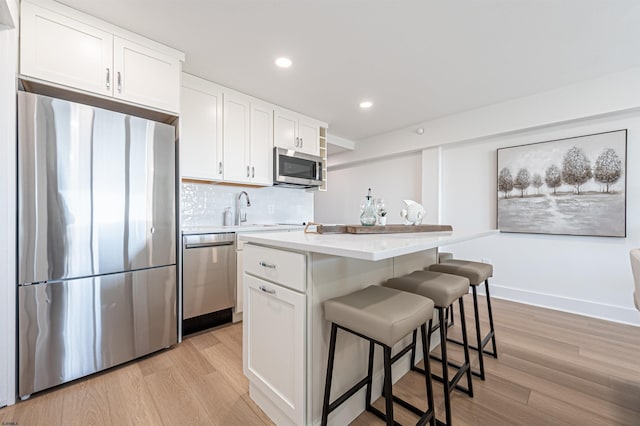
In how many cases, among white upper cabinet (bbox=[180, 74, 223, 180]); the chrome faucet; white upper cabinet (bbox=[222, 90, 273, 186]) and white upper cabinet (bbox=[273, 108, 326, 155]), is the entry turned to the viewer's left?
0

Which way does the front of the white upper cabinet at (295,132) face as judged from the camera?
facing the viewer and to the right of the viewer

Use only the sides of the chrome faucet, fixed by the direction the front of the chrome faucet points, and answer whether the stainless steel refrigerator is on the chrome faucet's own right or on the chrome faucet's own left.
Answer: on the chrome faucet's own right

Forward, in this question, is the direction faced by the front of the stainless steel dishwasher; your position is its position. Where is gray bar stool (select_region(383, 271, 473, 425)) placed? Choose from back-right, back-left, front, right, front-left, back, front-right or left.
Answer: front

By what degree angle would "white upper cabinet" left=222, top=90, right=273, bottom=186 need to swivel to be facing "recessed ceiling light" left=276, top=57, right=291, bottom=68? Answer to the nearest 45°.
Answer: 0° — it already faces it

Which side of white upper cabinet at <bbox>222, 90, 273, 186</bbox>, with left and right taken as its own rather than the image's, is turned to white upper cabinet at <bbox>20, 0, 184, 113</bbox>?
right

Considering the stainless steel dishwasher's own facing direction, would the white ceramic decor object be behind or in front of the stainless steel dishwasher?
in front

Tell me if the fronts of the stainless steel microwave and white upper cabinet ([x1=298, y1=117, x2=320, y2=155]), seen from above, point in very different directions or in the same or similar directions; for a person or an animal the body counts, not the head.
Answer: same or similar directions

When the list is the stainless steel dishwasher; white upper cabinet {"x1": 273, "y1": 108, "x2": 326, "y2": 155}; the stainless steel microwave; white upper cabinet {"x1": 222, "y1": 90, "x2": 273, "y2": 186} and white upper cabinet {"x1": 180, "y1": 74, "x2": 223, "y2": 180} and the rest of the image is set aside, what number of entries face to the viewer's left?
0

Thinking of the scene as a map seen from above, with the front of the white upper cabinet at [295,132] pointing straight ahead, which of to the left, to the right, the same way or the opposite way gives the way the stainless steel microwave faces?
the same way

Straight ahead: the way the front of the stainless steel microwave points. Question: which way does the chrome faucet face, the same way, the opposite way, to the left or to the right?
the same way

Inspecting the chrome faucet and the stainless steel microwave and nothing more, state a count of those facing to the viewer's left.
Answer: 0

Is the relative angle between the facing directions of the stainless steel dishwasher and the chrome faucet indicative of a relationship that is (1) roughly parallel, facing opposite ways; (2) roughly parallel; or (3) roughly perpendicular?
roughly parallel

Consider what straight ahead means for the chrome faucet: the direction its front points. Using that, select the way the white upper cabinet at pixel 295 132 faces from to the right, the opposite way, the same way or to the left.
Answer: the same way

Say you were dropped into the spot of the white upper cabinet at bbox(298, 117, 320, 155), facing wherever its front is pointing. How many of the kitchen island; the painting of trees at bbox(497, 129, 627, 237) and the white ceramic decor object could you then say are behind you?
0

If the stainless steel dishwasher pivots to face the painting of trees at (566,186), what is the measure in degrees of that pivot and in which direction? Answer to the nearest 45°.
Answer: approximately 45° to its left

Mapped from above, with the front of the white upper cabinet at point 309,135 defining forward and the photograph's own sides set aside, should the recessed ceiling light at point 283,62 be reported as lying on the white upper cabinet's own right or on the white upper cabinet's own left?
on the white upper cabinet's own right
